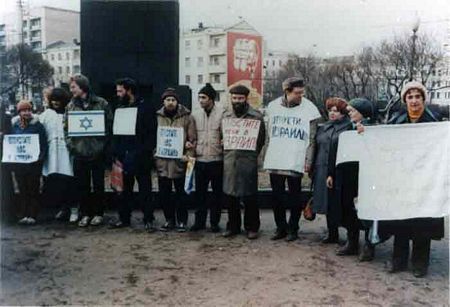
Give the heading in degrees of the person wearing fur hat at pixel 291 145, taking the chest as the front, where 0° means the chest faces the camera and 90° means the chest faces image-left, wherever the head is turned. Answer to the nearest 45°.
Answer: approximately 0°

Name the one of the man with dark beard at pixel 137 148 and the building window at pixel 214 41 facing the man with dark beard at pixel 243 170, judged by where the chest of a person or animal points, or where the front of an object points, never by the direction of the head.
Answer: the building window

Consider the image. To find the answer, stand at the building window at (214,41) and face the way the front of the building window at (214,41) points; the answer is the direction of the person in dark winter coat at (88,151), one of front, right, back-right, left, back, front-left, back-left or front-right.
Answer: front

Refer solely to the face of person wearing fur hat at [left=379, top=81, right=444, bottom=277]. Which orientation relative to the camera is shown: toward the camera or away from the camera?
toward the camera

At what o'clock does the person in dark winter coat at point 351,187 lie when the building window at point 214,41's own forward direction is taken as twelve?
The person in dark winter coat is roughly at 12 o'clock from the building window.

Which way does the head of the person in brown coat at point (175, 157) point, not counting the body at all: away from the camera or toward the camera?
toward the camera

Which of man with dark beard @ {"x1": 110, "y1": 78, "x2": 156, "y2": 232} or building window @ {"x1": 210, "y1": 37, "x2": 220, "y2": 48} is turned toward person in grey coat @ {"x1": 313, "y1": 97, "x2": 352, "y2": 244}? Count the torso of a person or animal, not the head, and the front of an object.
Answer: the building window

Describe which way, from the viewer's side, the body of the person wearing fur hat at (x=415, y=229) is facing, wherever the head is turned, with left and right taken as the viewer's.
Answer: facing the viewer

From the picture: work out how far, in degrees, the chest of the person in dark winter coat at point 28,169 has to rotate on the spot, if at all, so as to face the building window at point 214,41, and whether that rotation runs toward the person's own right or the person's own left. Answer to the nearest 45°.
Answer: approximately 135° to the person's own left

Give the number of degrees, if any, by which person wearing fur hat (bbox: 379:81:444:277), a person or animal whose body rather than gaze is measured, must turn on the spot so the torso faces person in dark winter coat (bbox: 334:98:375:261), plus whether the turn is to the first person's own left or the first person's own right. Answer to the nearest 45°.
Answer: approximately 135° to the first person's own right

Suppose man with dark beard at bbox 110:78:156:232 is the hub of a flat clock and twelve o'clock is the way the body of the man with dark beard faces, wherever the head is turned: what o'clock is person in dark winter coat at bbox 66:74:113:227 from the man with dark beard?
The person in dark winter coat is roughly at 2 o'clock from the man with dark beard.

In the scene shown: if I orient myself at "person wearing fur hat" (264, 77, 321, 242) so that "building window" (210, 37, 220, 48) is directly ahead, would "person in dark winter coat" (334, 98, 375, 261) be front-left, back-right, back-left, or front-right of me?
back-right

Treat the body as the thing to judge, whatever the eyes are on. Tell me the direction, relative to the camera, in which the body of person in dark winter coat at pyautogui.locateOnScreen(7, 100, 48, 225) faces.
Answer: toward the camera
